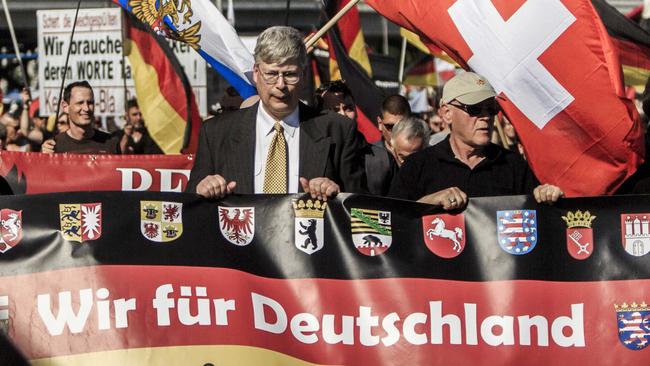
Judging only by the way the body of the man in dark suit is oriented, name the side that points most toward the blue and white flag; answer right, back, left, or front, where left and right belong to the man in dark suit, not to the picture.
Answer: back

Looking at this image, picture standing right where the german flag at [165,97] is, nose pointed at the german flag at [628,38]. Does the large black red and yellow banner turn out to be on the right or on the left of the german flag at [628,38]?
right

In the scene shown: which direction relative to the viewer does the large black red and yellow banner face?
toward the camera

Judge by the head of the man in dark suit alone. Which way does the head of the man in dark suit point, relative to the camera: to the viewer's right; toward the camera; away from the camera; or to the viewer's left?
toward the camera

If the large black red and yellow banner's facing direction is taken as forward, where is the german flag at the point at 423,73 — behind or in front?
behind

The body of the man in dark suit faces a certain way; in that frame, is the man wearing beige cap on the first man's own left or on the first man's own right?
on the first man's own left

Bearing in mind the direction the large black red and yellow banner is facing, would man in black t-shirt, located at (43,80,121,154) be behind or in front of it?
behind

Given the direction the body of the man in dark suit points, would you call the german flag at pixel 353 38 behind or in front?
behind

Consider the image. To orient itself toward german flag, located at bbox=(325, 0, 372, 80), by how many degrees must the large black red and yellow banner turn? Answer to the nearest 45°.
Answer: approximately 180°

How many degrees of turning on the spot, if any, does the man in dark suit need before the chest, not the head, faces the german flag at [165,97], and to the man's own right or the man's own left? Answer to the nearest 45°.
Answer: approximately 180°

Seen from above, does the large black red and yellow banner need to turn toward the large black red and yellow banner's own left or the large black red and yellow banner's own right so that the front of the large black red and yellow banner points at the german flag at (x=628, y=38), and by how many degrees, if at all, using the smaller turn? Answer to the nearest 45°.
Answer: approximately 135° to the large black red and yellow banner's own left
